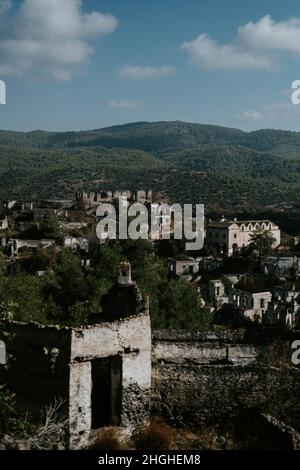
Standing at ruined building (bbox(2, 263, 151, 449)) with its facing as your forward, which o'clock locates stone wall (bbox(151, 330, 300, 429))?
The stone wall is roughly at 10 o'clock from the ruined building.

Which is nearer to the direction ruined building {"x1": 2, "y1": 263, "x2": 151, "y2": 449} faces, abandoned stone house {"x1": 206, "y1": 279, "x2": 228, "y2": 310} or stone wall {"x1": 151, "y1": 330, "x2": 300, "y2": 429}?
the stone wall

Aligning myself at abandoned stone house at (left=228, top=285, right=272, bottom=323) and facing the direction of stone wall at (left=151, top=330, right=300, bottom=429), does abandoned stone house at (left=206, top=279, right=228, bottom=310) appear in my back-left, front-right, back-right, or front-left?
back-right

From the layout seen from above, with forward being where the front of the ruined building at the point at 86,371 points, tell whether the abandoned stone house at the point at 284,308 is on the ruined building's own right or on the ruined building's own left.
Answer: on the ruined building's own left

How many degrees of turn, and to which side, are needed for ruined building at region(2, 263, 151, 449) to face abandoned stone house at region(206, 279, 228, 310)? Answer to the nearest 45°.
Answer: approximately 135° to its left

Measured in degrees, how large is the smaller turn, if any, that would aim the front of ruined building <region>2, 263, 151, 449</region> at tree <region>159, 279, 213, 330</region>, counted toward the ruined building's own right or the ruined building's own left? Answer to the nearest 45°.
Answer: approximately 135° to the ruined building's own left

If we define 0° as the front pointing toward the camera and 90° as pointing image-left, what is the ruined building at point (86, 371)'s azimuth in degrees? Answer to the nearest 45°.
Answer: approximately 315°

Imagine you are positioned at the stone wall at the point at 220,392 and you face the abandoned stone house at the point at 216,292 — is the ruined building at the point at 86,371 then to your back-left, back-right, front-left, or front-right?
back-left

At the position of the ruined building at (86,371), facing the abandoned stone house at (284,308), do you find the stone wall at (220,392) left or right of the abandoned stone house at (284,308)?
right
